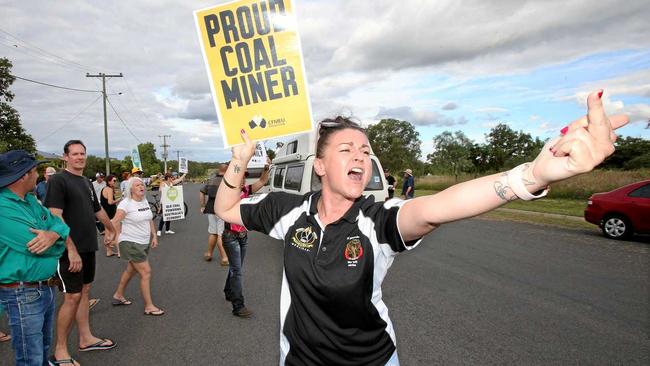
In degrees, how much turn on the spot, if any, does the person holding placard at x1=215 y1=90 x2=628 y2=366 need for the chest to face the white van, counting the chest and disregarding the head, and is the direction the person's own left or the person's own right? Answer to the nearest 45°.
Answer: approximately 180°

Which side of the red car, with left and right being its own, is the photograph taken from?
right

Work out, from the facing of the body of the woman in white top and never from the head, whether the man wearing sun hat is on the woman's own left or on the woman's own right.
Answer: on the woman's own right

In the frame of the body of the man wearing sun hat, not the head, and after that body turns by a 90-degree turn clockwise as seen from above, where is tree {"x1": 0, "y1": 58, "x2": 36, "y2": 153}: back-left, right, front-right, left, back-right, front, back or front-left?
back-right

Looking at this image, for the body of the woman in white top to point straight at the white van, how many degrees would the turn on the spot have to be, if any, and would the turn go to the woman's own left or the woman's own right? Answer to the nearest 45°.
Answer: approximately 90° to the woman's own left

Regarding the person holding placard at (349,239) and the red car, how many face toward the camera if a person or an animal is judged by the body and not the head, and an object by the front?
1

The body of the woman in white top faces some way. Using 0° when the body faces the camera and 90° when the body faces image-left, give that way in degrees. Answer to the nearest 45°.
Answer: approximately 315°

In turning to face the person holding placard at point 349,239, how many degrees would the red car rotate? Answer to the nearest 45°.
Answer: approximately 90° to its right

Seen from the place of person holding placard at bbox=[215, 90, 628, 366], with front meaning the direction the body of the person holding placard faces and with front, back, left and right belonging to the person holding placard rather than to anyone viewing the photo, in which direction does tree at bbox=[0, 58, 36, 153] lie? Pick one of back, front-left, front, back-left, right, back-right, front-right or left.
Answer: back-right
